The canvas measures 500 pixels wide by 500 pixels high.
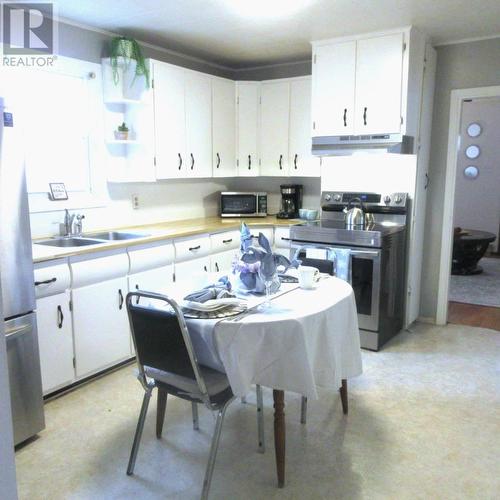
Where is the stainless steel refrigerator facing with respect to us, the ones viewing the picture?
facing to the right of the viewer

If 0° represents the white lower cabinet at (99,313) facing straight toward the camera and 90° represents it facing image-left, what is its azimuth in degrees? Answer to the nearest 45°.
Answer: approximately 315°

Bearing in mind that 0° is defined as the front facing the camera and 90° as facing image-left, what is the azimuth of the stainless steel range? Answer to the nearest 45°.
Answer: approximately 45°

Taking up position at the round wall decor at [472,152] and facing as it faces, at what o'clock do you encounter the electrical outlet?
The electrical outlet is roughly at 1 o'clock from the round wall decor.

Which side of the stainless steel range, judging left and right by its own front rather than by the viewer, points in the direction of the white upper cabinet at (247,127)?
right

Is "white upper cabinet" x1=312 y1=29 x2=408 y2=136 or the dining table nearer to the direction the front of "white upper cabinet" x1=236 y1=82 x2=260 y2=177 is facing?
the dining table

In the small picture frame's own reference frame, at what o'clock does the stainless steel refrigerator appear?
The stainless steel refrigerator is roughly at 2 o'clock from the small picture frame.

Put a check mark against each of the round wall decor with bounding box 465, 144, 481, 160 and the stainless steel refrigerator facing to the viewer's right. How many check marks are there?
1

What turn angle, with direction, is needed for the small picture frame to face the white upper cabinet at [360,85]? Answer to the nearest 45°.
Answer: approximately 45° to its left

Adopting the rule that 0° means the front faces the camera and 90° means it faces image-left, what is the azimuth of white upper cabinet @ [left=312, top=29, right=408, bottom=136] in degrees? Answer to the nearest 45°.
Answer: approximately 45°
